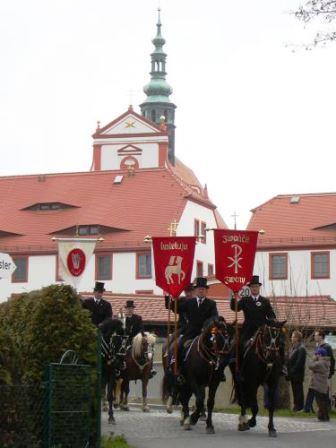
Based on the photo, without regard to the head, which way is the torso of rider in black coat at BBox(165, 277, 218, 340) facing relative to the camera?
toward the camera

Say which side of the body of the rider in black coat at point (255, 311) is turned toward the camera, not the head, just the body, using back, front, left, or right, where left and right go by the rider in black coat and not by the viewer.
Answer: front

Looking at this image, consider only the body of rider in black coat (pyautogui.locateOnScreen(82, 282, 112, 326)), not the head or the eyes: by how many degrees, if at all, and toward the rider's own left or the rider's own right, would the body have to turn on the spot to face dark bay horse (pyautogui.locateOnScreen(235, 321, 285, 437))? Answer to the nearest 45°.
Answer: approximately 45° to the rider's own left

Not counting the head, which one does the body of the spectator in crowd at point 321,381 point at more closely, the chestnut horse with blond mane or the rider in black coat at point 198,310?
the chestnut horse with blond mane

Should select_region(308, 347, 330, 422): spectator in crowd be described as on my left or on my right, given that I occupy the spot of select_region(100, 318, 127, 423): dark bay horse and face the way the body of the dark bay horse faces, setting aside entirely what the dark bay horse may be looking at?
on my left

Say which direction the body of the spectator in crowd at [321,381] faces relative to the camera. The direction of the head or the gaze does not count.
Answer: to the viewer's left

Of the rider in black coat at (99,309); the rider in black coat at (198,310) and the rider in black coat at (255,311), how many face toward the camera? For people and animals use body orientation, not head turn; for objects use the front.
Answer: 3

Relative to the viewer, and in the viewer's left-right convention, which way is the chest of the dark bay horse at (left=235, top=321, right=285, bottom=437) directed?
facing the viewer and to the right of the viewer

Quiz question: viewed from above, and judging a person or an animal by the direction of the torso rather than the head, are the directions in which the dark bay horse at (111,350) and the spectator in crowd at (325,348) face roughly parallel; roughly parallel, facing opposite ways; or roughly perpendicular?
roughly perpendicular

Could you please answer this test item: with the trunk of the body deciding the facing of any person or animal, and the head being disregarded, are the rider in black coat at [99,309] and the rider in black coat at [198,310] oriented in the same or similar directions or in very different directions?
same or similar directions

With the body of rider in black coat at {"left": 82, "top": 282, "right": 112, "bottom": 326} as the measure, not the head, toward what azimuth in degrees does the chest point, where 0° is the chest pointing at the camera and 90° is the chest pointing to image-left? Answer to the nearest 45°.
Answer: approximately 0°

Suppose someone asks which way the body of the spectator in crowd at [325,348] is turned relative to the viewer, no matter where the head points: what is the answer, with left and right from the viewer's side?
facing the viewer and to the left of the viewer

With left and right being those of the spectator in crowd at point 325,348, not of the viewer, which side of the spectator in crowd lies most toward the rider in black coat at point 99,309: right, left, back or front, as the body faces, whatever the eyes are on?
front
